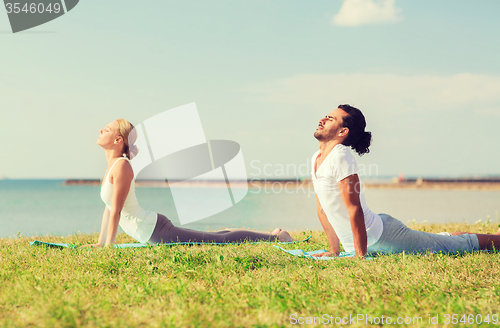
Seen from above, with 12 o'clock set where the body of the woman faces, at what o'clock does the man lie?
The man is roughly at 7 o'clock from the woman.

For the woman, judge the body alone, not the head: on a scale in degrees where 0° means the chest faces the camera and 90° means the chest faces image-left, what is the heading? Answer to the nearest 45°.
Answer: approximately 90°
